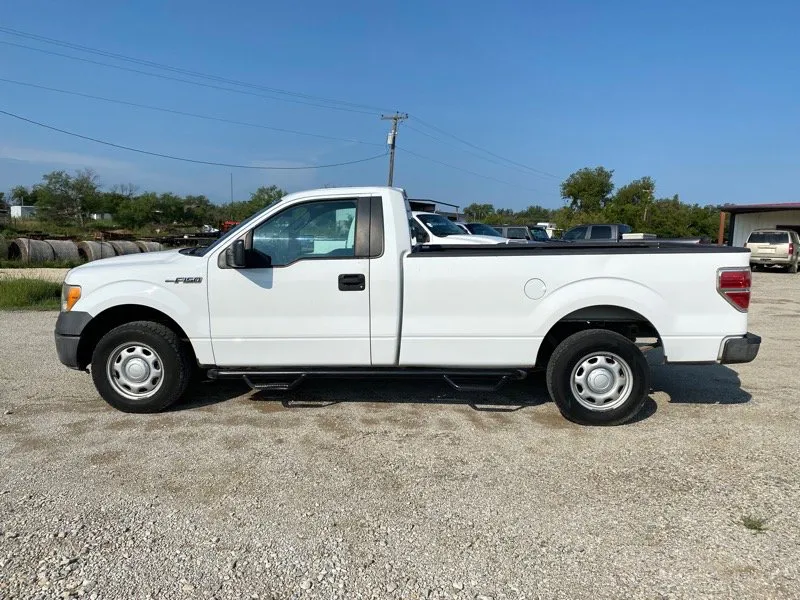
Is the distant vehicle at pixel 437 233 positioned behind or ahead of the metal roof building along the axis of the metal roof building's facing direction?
ahead

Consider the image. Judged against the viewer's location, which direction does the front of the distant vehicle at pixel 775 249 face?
facing away from the viewer

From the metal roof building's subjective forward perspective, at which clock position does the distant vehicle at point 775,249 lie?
The distant vehicle is roughly at 12 o'clock from the metal roof building.

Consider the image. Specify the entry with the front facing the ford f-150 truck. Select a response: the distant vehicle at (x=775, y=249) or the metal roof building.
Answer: the metal roof building

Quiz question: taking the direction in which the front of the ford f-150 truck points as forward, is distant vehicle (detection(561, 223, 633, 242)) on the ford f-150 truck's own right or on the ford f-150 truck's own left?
on the ford f-150 truck's own right

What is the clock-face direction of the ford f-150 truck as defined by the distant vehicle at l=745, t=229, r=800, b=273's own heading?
The ford f-150 truck is roughly at 6 o'clock from the distant vehicle.

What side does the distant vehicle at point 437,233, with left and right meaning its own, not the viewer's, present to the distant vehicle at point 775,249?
left

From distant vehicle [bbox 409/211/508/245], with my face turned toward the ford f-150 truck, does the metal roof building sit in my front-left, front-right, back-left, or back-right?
back-left

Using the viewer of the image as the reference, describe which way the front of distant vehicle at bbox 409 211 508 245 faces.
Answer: facing the viewer and to the right of the viewer

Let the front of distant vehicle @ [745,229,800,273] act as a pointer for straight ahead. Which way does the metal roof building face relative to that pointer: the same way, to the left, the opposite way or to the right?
the opposite way

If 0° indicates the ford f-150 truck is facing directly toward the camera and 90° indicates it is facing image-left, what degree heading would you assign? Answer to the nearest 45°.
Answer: approximately 90°

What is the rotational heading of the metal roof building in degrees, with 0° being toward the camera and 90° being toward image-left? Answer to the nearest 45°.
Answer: approximately 0°

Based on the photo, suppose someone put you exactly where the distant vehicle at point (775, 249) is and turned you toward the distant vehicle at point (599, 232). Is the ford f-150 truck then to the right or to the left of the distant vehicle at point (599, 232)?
left

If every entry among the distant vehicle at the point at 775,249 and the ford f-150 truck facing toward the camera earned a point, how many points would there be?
0
